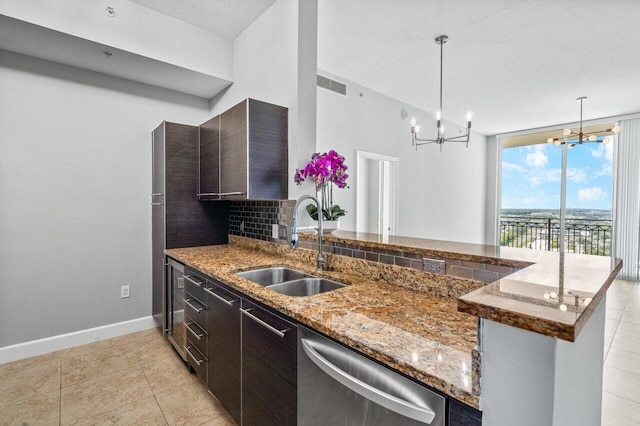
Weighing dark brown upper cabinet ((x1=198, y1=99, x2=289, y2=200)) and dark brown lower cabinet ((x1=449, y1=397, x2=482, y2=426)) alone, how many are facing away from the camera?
0

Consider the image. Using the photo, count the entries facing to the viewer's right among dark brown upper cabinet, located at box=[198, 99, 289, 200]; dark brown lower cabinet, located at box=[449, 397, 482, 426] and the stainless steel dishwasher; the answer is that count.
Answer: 0

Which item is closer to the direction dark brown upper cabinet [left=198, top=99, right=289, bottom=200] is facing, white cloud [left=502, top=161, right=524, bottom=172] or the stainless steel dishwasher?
the stainless steel dishwasher

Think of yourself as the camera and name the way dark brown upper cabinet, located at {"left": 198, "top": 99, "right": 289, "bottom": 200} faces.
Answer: facing the viewer and to the left of the viewer

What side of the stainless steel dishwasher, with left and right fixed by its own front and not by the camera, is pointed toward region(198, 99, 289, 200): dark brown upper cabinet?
right

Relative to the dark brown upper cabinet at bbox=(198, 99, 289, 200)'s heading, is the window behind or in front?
behind

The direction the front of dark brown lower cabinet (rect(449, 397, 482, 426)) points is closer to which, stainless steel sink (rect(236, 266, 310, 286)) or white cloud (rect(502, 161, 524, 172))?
the stainless steel sink

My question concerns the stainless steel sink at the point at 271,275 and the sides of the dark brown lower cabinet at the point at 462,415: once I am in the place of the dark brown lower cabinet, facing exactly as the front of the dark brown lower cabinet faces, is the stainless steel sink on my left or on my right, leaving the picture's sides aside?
on my right

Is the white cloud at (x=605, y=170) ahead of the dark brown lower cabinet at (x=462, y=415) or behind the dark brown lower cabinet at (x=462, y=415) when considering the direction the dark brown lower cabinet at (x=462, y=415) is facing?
behind

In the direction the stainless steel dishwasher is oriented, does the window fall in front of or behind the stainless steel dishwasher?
behind

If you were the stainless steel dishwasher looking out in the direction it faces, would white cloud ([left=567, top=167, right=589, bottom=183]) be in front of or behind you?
behind
